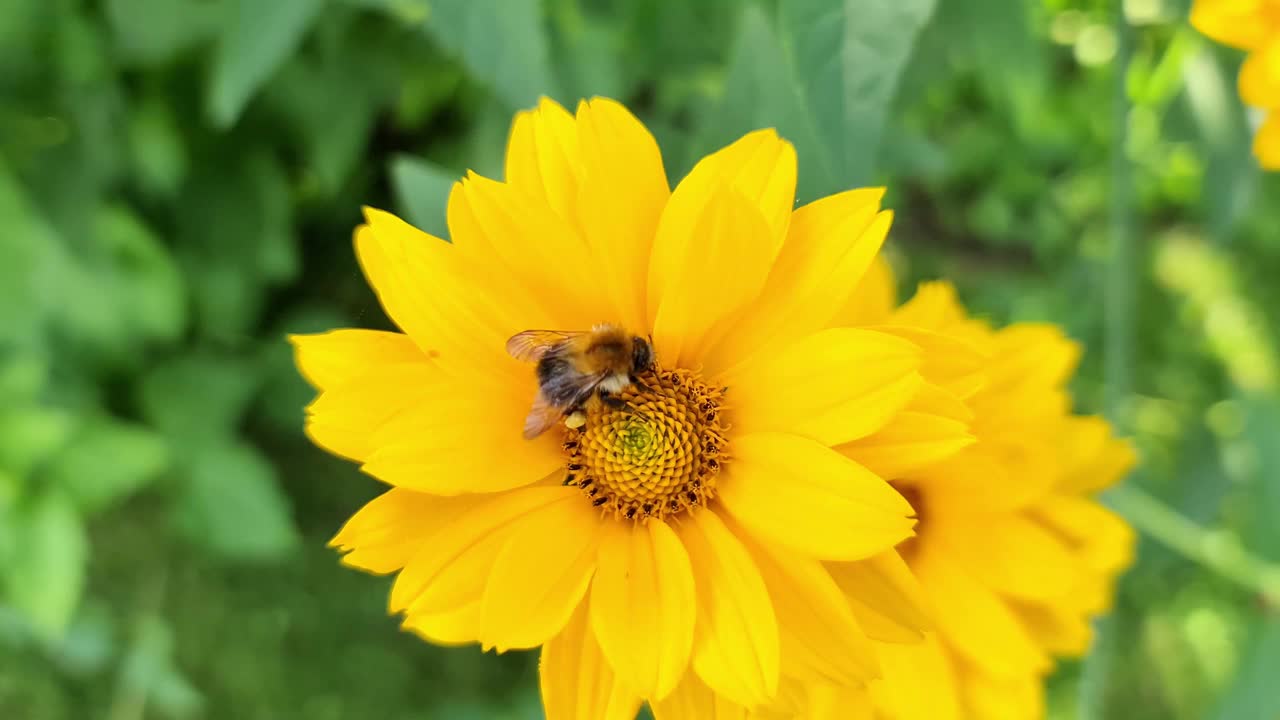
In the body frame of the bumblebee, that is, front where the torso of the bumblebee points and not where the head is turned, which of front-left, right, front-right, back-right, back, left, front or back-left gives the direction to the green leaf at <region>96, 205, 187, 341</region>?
back-left

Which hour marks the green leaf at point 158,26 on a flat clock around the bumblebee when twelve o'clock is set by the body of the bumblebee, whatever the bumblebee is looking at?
The green leaf is roughly at 8 o'clock from the bumblebee.

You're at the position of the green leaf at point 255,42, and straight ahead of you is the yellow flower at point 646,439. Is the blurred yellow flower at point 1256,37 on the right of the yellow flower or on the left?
left

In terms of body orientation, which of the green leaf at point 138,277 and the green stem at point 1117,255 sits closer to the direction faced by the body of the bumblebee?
the green stem

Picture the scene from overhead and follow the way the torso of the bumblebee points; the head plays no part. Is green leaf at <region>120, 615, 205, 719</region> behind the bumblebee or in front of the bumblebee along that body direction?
behind

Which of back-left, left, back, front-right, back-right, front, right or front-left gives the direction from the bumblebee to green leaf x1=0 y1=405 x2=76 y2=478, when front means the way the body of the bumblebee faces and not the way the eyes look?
back-left

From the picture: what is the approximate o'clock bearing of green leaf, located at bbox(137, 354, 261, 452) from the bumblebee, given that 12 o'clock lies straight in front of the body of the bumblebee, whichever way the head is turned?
The green leaf is roughly at 8 o'clock from the bumblebee.

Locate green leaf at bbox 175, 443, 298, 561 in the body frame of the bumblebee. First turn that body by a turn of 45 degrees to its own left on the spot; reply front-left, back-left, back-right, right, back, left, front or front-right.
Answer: left

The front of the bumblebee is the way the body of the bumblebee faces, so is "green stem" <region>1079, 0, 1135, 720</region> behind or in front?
in front

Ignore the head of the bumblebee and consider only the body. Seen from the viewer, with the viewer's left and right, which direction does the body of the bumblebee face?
facing to the right of the viewer

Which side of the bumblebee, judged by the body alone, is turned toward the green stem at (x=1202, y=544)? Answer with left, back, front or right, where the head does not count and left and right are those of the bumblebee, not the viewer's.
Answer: front
